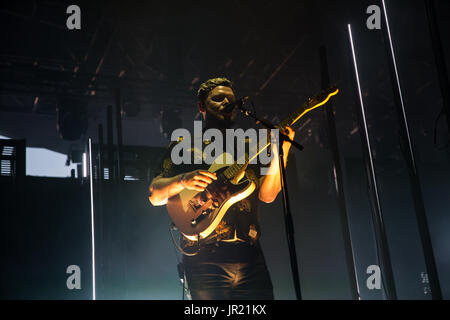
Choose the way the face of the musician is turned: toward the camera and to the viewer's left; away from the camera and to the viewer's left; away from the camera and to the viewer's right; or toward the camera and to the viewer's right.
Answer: toward the camera and to the viewer's right

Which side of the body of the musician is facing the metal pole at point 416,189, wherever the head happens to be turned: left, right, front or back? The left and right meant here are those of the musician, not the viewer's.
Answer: left

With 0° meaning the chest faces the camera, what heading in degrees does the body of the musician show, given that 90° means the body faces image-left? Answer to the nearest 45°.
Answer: approximately 0°

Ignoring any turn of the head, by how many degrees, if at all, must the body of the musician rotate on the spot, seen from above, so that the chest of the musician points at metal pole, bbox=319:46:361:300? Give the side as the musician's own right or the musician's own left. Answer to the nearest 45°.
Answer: approximately 135° to the musician's own left
